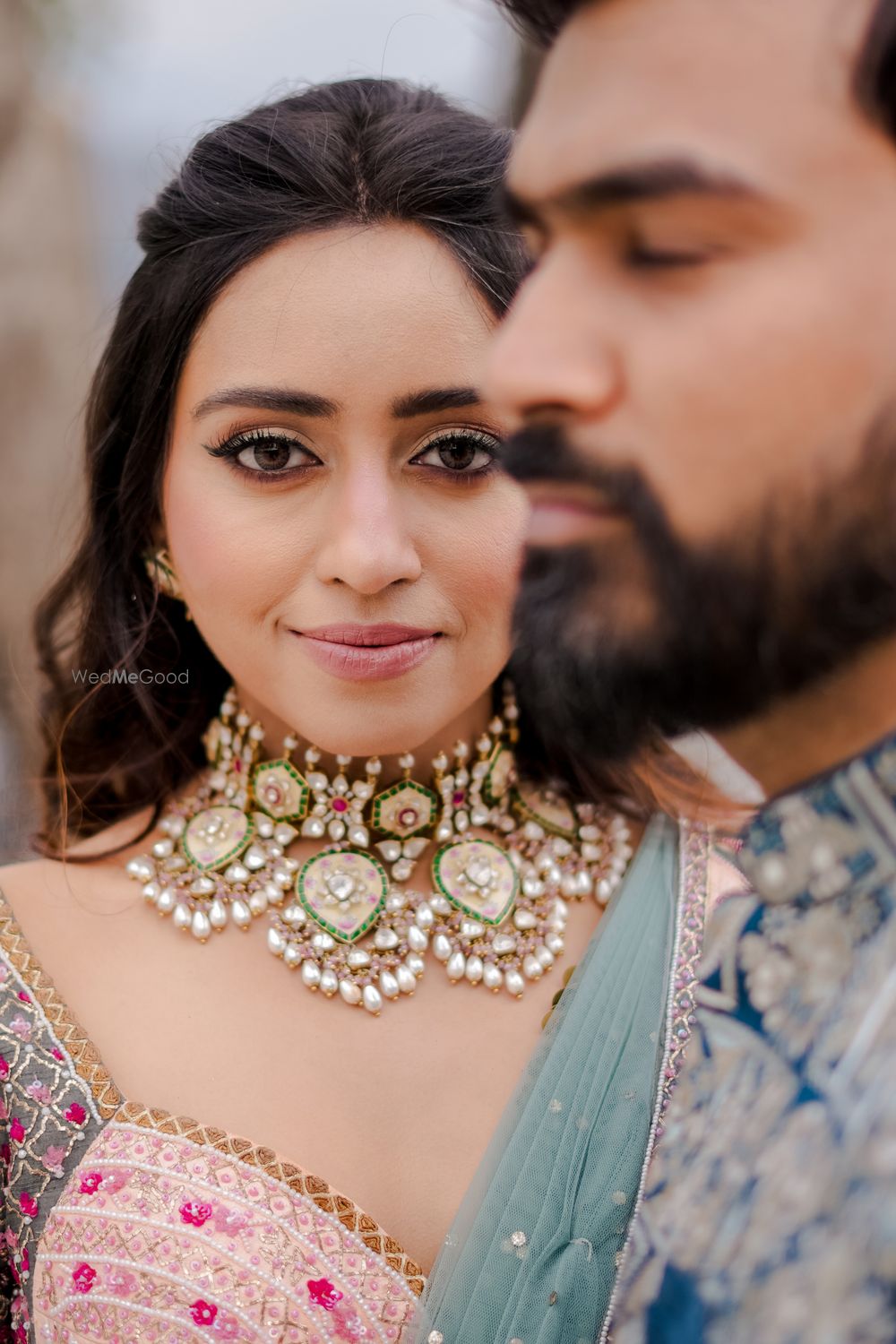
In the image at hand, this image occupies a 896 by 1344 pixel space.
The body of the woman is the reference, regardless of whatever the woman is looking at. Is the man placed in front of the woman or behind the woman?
in front

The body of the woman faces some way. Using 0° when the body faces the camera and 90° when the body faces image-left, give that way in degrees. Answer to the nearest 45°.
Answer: approximately 0°
